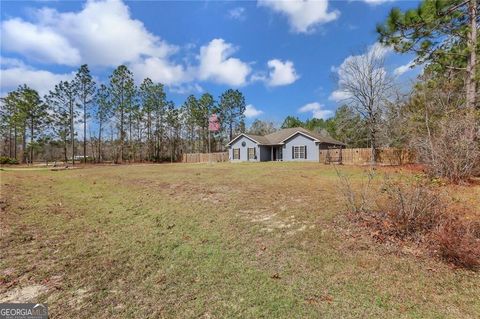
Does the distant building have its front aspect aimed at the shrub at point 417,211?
yes

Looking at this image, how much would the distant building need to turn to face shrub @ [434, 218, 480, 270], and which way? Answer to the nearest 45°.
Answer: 0° — it already faces it

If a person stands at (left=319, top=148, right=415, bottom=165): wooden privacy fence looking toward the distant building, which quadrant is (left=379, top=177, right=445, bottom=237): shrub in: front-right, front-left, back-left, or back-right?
back-left

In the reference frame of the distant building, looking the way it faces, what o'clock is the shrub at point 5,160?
The shrub is roughly at 3 o'clock from the distant building.

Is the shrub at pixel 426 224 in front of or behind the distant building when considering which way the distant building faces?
in front

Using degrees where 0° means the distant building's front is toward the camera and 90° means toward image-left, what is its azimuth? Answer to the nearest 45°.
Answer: approximately 0°

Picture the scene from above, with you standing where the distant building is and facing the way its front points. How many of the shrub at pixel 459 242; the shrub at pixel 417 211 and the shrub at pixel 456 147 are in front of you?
3

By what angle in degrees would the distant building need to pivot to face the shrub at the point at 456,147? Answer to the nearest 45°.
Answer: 0° — it already faces it

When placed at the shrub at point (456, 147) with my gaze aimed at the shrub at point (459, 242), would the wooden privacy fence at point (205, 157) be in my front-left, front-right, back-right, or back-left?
back-right

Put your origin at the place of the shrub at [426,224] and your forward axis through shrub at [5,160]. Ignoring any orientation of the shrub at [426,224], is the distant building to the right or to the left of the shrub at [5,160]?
right

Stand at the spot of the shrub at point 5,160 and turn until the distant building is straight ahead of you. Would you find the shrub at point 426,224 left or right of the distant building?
right
